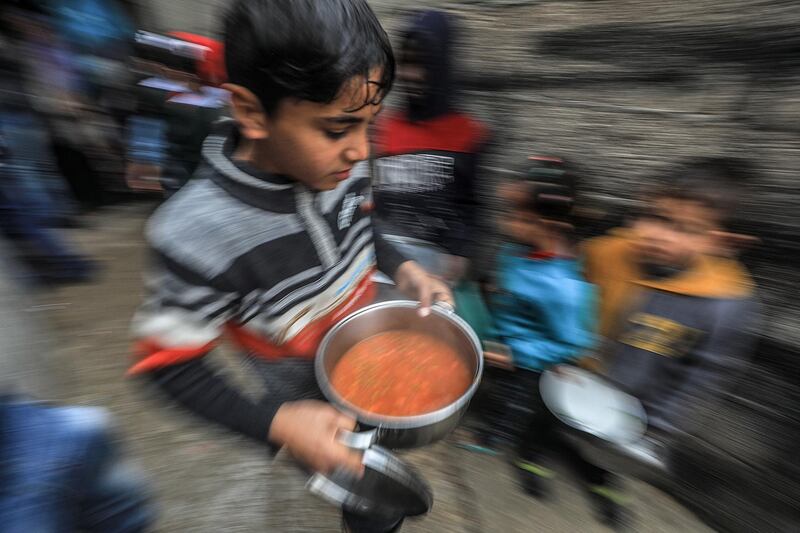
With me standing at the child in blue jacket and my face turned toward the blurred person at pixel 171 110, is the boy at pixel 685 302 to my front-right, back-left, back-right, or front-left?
back-right

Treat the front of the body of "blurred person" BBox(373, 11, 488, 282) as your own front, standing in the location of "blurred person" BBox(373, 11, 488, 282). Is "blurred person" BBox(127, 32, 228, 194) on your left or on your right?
on your right

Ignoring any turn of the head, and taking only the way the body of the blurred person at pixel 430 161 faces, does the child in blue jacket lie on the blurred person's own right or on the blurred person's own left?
on the blurred person's own left

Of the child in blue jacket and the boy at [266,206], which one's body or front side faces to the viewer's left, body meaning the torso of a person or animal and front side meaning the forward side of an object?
the child in blue jacket

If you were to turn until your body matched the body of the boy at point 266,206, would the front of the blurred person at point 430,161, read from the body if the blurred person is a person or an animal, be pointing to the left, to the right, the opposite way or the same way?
to the right
